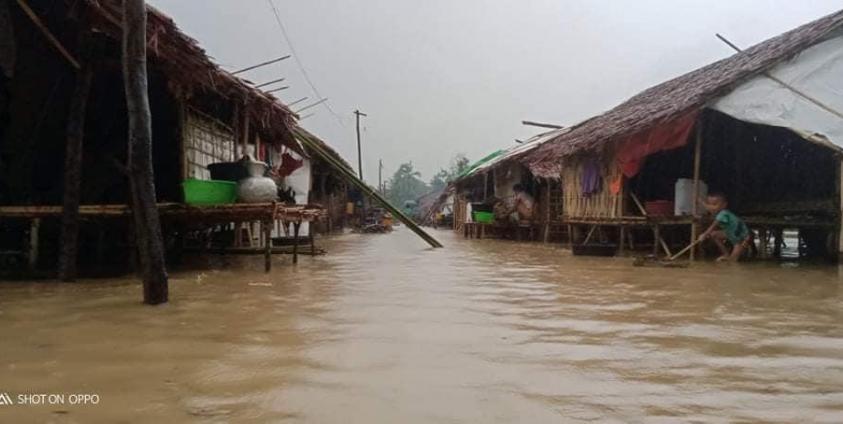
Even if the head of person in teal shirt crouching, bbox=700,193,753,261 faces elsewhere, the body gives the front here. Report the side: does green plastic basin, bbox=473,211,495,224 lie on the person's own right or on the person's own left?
on the person's own right

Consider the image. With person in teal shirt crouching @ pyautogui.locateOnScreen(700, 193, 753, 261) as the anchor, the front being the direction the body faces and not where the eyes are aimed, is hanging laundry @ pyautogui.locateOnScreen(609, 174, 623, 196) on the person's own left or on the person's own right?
on the person's own right

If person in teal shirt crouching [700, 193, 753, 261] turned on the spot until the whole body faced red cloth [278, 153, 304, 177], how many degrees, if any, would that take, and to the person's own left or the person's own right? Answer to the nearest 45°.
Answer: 0° — they already face it

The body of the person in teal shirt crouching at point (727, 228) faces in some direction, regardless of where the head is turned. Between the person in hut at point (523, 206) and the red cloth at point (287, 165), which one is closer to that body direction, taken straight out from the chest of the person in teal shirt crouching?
the red cloth

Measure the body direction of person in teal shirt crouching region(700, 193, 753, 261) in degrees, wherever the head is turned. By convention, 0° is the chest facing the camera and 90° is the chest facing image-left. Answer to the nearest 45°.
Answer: approximately 90°

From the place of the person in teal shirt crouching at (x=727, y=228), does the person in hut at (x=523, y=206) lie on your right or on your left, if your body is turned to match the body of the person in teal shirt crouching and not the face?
on your right
